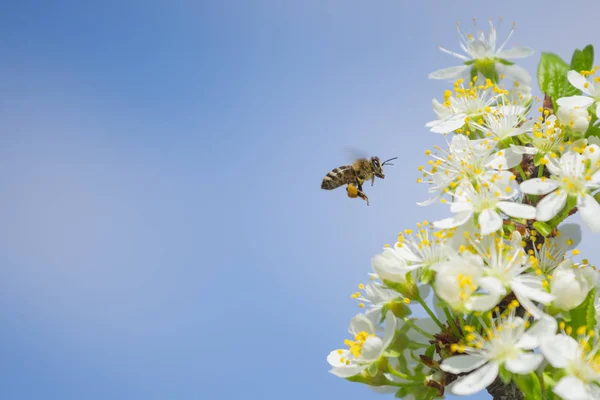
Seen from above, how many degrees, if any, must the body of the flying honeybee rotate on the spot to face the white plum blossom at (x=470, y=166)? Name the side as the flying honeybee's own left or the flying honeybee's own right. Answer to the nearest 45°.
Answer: approximately 45° to the flying honeybee's own right

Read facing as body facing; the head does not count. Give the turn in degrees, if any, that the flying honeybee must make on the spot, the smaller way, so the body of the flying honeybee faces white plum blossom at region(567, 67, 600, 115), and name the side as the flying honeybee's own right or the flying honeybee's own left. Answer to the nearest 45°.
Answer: approximately 45° to the flying honeybee's own right

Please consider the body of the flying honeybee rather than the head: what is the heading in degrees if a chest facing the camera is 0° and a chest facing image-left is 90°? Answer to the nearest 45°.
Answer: approximately 270°
